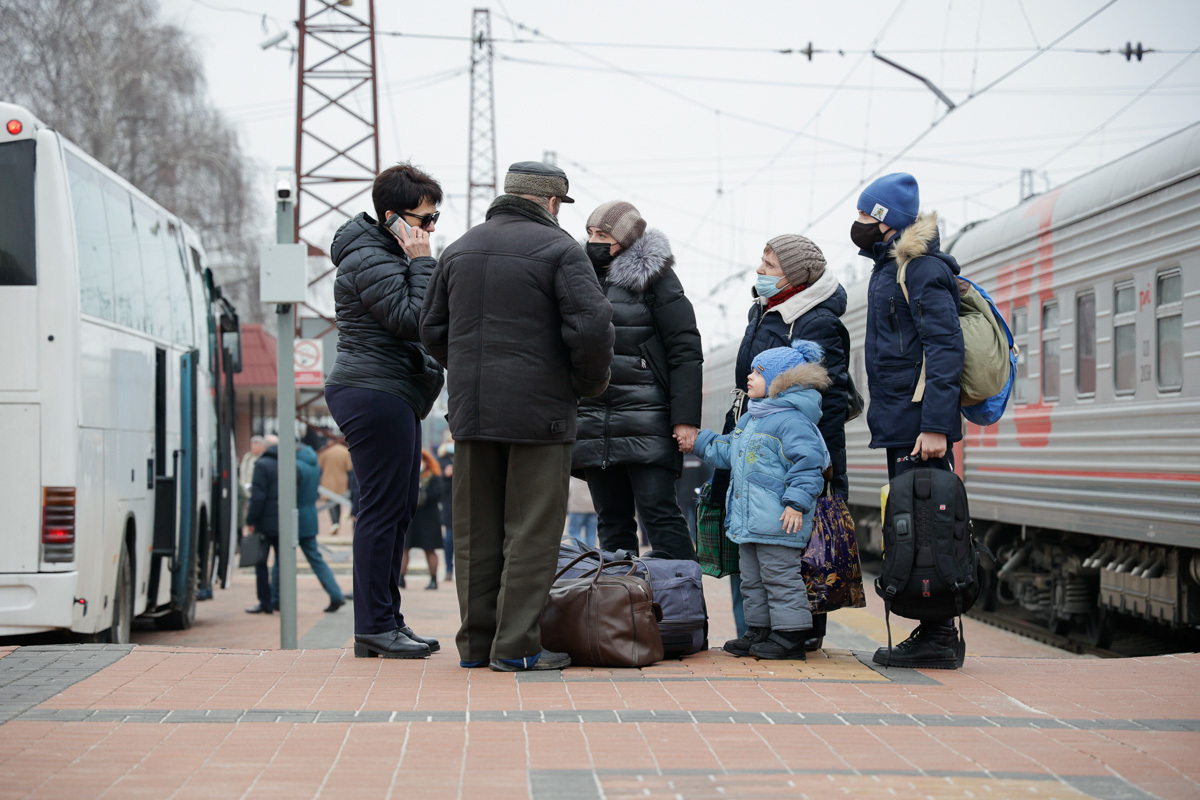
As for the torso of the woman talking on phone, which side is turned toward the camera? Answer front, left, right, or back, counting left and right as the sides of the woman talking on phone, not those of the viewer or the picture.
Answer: right

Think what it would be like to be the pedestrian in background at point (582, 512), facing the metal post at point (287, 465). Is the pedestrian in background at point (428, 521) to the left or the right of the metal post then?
right

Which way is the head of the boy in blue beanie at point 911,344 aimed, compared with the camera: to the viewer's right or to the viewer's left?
to the viewer's left

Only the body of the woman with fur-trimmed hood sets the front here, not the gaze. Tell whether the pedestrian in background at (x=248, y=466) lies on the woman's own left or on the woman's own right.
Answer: on the woman's own right

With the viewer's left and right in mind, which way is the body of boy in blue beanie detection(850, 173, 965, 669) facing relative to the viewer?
facing to the left of the viewer

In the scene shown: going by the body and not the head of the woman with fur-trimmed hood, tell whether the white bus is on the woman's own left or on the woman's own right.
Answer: on the woman's own right

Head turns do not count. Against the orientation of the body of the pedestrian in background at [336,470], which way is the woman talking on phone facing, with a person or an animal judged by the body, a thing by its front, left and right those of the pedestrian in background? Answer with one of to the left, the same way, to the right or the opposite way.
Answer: to the right

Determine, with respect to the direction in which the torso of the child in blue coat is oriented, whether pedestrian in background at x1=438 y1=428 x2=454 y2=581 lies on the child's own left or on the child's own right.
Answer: on the child's own right

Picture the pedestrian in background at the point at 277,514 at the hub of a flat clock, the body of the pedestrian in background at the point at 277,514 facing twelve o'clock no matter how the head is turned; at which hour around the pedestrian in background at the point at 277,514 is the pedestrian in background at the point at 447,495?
the pedestrian in background at the point at 447,495 is roughly at 4 o'clock from the pedestrian in background at the point at 277,514.

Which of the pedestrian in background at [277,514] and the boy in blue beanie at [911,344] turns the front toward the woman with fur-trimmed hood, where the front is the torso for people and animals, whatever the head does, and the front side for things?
the boy in blue beanie
